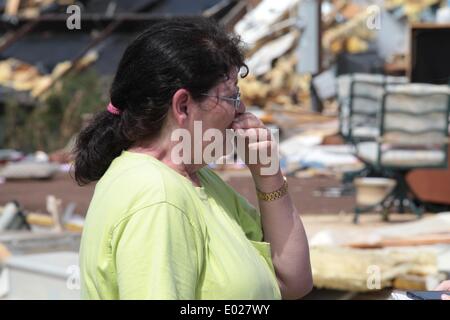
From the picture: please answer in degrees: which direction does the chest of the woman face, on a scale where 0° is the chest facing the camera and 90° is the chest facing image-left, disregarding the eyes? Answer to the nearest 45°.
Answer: approximately 270°

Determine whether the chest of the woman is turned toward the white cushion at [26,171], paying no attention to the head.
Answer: no

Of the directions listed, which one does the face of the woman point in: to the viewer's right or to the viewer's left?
to the viewer's right
